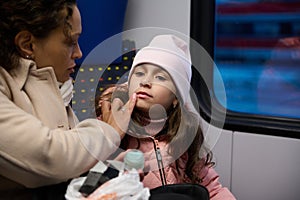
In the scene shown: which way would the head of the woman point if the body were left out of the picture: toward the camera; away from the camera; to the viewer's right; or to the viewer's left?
to the viewer's right

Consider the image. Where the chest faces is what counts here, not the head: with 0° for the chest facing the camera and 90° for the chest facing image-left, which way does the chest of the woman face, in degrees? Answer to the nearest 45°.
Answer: approximately 270°
